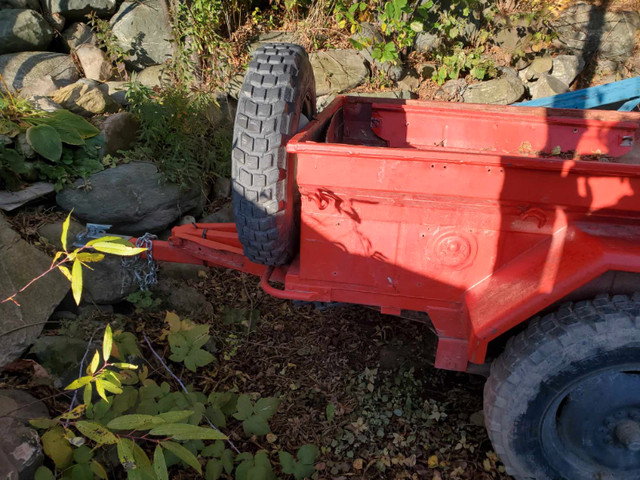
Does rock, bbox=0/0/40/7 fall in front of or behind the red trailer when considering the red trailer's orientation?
in front

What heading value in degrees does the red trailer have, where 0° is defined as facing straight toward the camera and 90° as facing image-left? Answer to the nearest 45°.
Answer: approximately 90°

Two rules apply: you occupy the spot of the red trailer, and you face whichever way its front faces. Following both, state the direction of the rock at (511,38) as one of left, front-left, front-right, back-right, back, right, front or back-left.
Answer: right

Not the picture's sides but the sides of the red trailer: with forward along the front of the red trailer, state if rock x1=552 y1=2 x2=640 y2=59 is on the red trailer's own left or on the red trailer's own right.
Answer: on the red trailer's own right

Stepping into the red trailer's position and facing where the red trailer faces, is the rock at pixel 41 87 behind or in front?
in front

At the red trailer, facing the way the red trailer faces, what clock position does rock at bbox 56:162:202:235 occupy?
The rock is roughly at 1 o'clock from the red trailer.

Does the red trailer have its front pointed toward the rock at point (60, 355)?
yes

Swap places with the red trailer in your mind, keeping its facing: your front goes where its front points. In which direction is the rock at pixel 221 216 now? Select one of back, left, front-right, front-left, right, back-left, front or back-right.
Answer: front-right

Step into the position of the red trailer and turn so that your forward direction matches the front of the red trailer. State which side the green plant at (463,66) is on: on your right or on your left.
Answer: on your right
